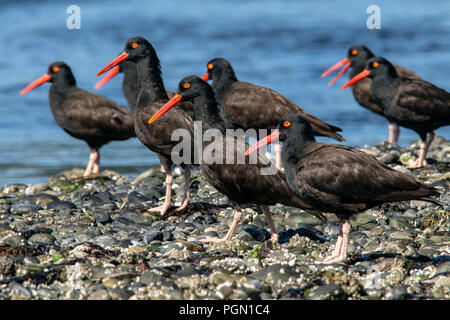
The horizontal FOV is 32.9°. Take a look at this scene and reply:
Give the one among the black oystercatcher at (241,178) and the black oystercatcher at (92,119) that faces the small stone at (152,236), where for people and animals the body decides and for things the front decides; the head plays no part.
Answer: the black oystercatcher at (241,178)

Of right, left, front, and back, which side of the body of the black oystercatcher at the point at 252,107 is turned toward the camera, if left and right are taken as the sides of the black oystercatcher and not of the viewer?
left

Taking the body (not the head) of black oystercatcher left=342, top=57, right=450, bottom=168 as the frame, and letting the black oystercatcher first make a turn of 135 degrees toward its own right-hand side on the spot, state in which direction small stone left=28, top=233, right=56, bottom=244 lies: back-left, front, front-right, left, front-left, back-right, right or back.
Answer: back

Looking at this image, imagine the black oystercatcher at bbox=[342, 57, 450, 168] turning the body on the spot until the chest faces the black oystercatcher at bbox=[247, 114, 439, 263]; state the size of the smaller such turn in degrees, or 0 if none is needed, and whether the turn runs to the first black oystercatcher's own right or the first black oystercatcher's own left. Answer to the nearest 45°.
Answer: approximately 90° to the first black oystercatcher's own left

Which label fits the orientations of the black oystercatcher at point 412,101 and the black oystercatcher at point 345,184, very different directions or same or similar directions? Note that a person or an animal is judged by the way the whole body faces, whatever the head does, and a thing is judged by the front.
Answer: same or similar directions

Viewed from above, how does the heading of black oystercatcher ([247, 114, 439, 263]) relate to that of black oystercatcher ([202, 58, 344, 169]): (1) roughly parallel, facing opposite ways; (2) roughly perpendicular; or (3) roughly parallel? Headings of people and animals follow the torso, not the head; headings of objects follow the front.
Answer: roughly parallel

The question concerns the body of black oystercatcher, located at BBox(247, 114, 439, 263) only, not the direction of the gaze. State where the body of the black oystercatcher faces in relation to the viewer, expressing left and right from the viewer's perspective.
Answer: facing to the left of the viewer

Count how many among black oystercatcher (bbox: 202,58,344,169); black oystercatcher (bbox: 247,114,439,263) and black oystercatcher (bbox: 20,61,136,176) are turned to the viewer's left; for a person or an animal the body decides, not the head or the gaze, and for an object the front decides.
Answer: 3

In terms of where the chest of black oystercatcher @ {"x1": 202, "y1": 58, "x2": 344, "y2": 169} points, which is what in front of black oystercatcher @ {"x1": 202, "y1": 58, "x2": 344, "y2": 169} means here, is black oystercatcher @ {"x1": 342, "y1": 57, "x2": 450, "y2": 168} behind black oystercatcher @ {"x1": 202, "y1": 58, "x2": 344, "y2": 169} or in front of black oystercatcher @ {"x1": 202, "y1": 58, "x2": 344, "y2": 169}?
behind

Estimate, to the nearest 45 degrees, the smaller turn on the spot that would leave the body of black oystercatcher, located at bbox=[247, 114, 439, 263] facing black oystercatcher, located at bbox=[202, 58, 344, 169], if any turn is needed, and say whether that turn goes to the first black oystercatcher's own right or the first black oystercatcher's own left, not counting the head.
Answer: approximately 90° to the first black oystercatcher's own right

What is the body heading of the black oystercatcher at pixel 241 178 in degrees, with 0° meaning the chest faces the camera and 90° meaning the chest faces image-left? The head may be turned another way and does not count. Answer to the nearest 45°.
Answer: approximately 90°

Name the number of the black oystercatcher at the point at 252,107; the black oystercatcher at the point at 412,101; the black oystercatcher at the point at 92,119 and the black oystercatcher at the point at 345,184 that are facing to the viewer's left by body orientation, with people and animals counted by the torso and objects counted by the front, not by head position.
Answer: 4

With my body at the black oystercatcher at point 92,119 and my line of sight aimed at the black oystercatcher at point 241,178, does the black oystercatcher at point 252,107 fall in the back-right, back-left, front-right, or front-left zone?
front-left

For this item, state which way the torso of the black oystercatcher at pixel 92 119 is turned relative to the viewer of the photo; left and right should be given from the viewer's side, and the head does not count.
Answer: facing to the left of the viewer

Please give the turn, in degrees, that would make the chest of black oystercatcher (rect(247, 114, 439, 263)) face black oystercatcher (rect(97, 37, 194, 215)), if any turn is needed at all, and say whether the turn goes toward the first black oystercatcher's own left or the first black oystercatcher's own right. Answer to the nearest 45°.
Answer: approximately 45° to the first black oystercatcher's own right

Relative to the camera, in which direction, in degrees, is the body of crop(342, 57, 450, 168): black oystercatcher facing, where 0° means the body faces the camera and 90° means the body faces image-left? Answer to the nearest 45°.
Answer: approximately 90°

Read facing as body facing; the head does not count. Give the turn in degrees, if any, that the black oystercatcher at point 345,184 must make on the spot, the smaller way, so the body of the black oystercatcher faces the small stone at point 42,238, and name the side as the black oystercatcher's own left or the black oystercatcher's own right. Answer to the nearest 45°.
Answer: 0° — it already faces it
